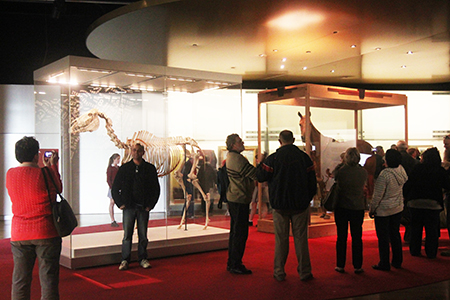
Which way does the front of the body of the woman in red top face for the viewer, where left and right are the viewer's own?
facing away from the viewer and to the right of the viewer

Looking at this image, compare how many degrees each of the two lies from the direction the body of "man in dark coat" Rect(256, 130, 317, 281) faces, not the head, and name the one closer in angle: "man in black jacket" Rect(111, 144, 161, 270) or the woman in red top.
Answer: the man in black jacket

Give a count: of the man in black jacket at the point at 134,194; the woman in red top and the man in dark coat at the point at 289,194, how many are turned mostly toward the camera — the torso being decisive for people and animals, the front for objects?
1

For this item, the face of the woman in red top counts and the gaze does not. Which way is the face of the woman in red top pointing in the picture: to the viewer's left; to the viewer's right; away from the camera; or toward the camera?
away from the camera

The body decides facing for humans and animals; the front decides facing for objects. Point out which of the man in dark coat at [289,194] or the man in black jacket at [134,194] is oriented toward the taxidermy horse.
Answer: the man in dark coat

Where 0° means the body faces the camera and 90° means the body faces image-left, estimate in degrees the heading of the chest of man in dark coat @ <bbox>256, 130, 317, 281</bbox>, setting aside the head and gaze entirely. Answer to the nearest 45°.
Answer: approximately 180°

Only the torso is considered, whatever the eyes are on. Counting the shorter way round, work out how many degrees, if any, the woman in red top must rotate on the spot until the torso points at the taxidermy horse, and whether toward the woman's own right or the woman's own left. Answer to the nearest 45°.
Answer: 0° — they already face it

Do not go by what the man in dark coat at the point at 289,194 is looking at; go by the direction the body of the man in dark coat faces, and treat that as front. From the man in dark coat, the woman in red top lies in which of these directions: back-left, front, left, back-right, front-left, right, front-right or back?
back-left

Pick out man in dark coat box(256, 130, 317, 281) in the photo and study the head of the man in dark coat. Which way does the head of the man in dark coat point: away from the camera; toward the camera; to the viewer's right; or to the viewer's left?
away from the camera

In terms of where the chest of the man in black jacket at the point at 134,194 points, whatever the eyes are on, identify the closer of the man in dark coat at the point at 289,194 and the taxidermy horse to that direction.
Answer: the man in dark coat

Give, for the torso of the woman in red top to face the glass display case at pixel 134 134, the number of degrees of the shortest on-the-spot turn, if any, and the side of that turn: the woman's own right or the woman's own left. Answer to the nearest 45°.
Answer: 0° — they already face it

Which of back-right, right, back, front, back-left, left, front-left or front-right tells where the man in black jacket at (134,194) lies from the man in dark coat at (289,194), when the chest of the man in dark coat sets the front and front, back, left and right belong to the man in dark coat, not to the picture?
left

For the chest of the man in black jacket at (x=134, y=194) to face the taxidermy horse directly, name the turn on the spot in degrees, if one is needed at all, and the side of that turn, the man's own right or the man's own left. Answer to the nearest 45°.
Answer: approximately 135° to the man's own left

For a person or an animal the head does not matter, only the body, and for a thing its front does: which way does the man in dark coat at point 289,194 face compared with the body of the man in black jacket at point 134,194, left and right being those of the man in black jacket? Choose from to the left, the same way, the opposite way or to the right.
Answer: the opposite way

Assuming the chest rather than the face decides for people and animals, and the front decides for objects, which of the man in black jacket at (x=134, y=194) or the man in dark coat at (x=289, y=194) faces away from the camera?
the man in dark coat
